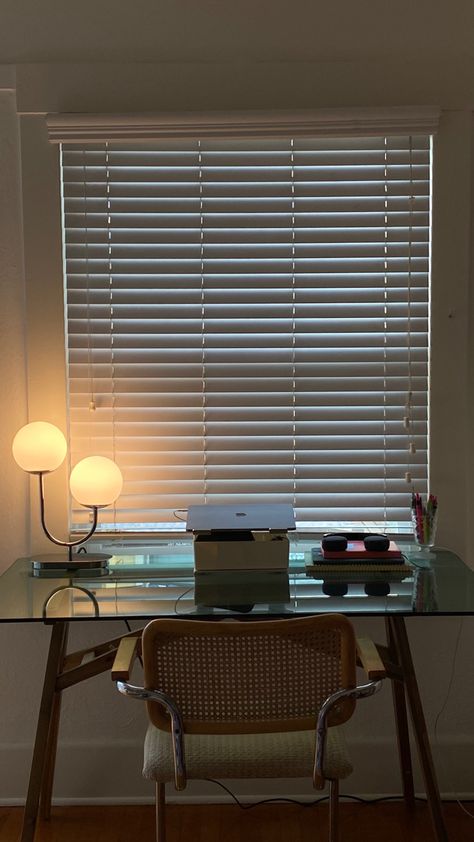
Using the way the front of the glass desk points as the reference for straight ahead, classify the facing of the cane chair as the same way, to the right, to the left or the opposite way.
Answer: the opposite way

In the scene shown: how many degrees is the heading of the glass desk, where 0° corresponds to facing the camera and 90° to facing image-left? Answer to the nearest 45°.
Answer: approximately 0°

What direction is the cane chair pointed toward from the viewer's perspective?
away from the camera

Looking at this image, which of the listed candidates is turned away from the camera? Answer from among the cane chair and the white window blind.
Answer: the cane chair

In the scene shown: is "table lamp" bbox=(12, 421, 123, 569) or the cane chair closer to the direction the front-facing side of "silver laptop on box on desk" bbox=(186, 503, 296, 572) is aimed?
the cane chair

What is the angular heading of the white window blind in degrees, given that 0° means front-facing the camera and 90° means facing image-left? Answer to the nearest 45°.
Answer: approximately 0°

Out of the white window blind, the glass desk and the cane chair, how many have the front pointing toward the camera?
2

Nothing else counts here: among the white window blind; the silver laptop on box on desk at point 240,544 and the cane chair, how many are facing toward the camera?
2

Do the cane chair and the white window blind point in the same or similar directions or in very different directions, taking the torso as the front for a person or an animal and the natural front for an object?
very different directions
